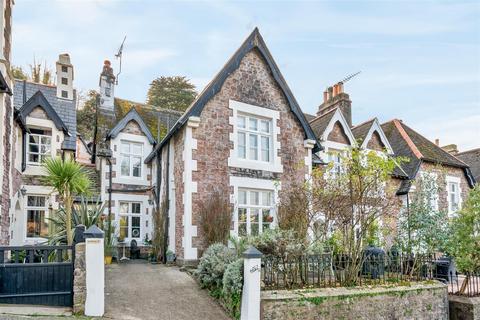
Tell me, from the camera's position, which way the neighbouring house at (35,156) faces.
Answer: facing the viewer

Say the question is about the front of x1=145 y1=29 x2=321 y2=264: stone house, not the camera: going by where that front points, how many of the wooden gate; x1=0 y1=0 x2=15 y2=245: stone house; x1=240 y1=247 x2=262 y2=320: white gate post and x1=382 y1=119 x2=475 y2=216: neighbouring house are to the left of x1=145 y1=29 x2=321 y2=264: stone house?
1

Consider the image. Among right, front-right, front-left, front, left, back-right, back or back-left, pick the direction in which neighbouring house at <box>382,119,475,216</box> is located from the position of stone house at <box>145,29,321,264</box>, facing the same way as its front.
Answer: left

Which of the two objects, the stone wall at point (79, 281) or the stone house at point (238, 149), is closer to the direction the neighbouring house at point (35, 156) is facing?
the stone wall

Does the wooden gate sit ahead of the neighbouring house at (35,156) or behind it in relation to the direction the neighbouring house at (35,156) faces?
ahead

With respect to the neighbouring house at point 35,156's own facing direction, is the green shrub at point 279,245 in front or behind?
in front

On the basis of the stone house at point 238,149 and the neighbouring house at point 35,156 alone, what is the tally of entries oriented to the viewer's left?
0

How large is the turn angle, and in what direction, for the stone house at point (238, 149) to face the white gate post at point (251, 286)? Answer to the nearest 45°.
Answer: approximately 45° to its right

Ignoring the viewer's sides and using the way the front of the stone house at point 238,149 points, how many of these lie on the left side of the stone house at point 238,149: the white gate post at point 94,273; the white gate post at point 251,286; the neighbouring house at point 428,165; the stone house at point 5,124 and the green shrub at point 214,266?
1

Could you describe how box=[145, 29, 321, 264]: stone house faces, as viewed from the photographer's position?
facing the viewer and to the right of the viewer
